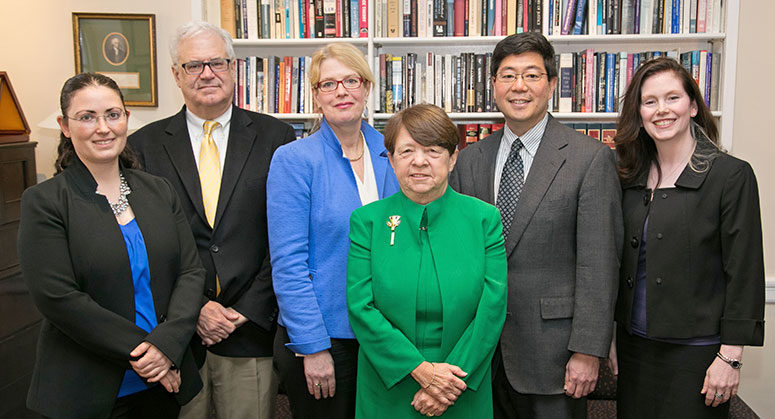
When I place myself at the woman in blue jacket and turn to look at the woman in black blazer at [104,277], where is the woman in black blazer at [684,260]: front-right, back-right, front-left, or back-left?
back-left

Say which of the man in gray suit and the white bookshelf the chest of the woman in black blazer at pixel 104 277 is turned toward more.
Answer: the man in gray suit

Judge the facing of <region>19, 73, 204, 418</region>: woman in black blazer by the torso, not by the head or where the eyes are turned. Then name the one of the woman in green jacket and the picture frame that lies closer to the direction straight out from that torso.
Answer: the woman in green jacket

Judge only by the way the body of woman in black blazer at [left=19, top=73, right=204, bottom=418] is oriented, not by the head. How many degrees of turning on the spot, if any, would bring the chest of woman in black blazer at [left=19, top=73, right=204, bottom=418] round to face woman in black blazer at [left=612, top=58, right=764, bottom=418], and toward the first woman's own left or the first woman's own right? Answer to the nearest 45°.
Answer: approximately 45° to the first woman's own left
